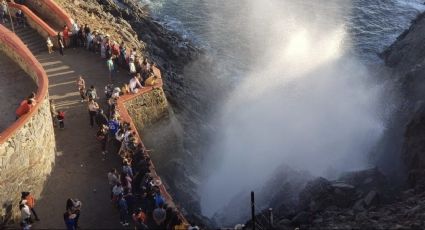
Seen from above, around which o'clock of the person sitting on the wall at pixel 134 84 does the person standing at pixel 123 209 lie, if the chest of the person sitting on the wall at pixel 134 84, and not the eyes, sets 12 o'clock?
the person standing at pixel 123 209 is roughly at 3 o'clock from the person sitting on the wall at pixel 134 84.

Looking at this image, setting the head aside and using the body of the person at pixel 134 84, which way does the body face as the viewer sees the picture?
to the viewer's right

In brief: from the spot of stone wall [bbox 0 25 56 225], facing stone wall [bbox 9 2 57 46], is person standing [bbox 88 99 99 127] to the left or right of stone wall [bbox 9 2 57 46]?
right

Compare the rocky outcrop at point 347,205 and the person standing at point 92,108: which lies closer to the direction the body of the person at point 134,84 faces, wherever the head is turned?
the rocky outcrop

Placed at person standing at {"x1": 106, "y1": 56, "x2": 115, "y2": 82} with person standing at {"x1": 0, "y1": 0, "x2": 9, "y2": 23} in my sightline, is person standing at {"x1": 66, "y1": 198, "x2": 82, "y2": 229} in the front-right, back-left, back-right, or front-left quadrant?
back-left

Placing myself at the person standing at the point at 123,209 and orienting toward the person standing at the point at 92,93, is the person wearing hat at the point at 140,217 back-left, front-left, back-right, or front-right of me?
back-right

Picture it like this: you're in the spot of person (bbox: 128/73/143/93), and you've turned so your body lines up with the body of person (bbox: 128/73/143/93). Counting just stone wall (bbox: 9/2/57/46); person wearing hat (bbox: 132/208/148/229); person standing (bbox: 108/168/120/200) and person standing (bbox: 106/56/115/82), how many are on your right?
2

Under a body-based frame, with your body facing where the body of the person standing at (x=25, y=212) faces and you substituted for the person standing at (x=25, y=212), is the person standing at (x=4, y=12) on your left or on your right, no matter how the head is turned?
on your left

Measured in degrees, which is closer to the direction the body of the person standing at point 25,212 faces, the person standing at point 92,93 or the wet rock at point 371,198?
the wet rock

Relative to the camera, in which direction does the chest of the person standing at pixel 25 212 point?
to the viewer's right

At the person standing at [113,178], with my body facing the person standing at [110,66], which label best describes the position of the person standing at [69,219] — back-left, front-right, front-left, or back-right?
back-left

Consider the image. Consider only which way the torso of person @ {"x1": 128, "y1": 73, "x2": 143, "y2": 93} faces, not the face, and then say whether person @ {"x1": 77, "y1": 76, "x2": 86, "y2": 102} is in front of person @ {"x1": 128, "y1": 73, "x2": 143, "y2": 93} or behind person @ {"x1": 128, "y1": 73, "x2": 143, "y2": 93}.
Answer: behind
